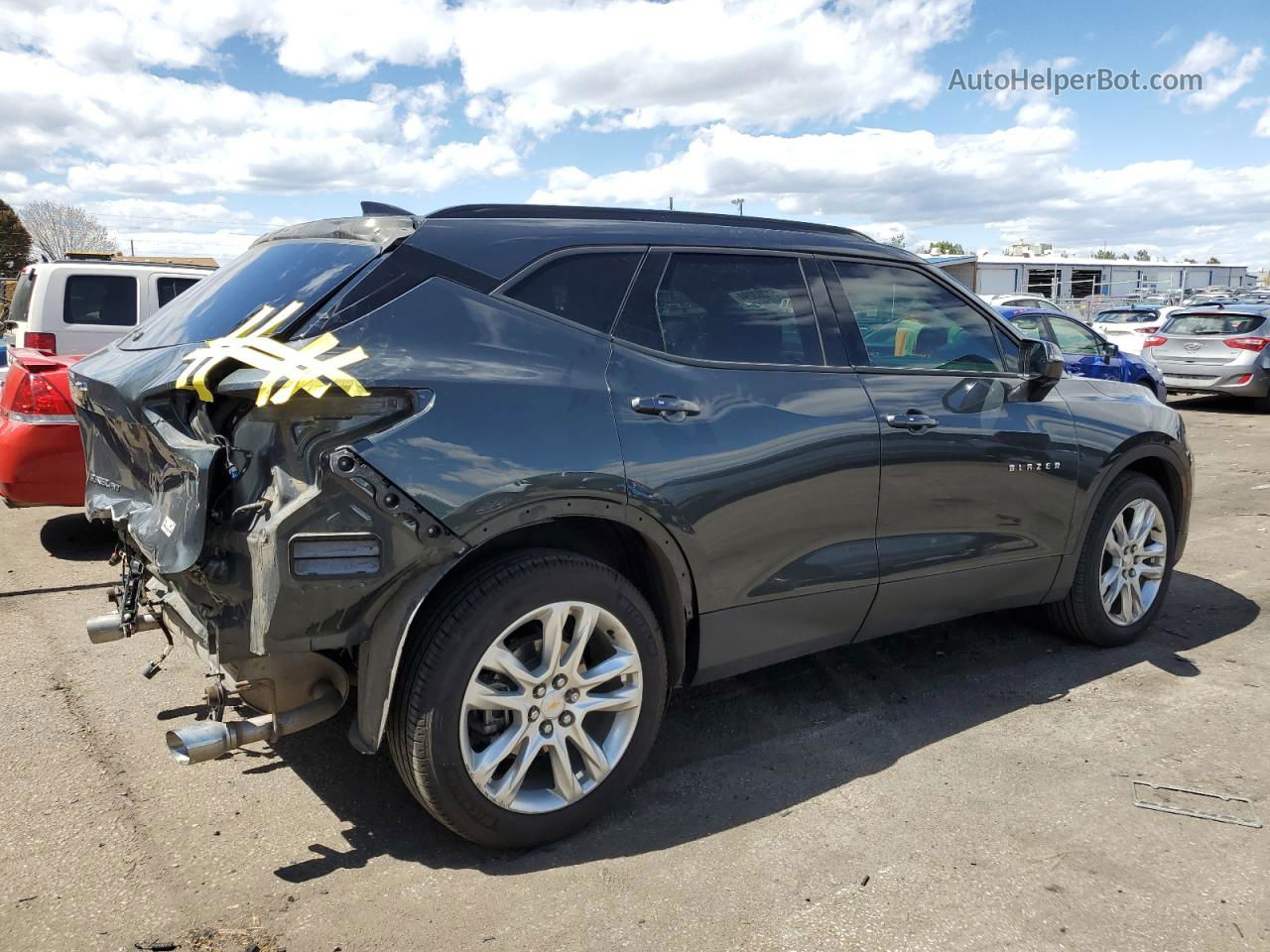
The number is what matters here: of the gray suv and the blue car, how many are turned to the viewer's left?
0

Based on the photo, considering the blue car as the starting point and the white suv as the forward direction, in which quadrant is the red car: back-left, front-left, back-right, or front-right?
front-left

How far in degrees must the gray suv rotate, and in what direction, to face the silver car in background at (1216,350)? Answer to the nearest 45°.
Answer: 0° — it already faces it

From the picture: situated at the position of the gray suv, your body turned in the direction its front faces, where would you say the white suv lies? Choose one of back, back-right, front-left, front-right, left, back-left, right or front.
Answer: left

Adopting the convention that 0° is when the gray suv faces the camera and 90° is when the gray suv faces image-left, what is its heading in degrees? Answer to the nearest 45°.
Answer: approximately 225°

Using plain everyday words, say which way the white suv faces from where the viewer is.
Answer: facing away from the viewer and to the right of the viewer

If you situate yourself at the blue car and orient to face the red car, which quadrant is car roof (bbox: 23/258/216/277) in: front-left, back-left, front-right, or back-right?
front-right

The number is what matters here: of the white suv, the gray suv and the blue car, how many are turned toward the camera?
0

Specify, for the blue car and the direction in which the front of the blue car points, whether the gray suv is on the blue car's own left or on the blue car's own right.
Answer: on the blue car's own right

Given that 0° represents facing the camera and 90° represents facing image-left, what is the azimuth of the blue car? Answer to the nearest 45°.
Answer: approximately 270°

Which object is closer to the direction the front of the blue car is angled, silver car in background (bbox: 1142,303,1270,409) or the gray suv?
the silver car in background

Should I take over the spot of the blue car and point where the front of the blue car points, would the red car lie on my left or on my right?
on my right

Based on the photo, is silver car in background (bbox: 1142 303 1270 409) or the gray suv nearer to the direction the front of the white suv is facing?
the silver car in background

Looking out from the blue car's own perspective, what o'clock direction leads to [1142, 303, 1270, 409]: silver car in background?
The silver car in background is roughly at 10 o'clock from the blue car.

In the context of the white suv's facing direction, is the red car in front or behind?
behind
